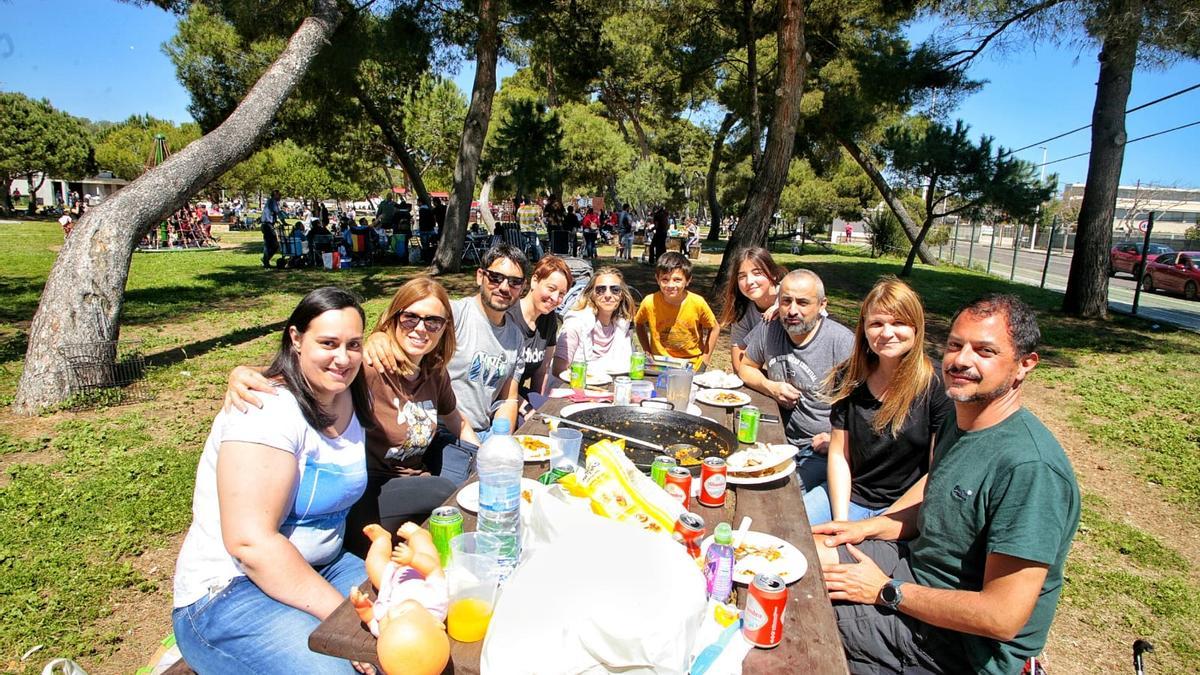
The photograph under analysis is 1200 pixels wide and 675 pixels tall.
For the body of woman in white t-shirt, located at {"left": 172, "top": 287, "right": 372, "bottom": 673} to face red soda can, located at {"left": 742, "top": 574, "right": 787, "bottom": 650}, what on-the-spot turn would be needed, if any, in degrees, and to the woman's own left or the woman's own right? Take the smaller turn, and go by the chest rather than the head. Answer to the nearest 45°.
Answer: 0° — they already face it

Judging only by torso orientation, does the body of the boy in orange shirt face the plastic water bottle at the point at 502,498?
yes

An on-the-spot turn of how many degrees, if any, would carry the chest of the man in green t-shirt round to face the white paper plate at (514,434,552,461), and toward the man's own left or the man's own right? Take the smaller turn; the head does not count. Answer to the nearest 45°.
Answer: approximately 45° to the man's own right

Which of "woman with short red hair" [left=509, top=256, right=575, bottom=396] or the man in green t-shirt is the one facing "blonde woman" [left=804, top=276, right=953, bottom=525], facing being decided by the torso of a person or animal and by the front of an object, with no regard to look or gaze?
the woman with short red hair

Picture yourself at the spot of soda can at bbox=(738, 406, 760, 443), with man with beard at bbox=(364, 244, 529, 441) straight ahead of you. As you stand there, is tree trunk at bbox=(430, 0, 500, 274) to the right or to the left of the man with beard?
right

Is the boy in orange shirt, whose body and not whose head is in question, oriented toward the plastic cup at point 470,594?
yes

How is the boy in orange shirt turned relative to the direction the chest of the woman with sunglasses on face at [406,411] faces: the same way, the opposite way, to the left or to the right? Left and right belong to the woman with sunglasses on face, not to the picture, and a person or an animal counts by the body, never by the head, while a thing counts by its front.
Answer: to the right

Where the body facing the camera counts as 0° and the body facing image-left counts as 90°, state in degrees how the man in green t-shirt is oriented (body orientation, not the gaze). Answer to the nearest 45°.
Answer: approximately 45°

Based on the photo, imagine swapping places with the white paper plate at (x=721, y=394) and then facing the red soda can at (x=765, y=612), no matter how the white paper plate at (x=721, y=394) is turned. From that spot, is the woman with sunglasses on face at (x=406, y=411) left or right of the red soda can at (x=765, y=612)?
right
